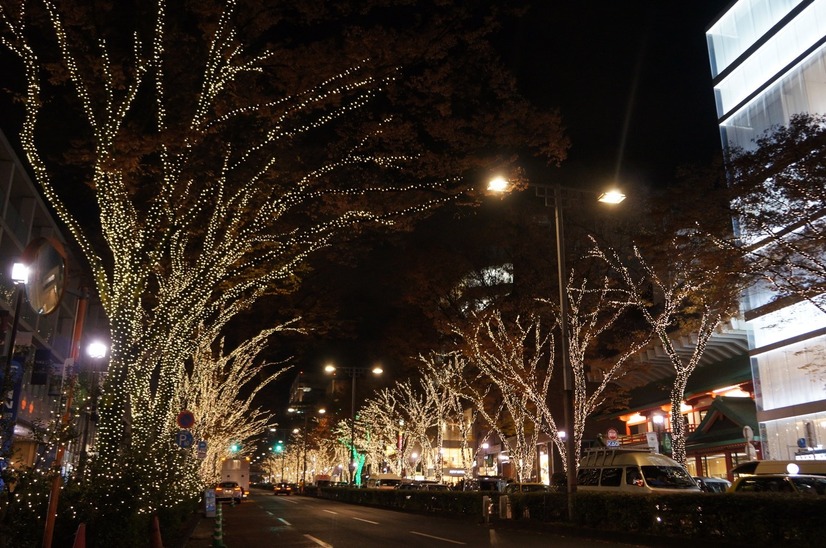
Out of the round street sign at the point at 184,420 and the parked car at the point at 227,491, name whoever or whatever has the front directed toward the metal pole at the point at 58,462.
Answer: the round street sign

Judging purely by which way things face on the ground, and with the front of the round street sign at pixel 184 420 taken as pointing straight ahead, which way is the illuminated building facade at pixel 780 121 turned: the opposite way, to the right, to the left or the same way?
to the right

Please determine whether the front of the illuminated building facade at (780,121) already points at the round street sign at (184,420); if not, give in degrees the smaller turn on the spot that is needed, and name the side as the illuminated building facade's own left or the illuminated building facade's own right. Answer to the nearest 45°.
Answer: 0° — it already faces it

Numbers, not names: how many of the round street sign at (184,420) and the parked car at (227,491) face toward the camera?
1

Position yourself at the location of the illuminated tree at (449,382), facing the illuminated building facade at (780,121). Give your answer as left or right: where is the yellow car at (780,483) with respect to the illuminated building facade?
right

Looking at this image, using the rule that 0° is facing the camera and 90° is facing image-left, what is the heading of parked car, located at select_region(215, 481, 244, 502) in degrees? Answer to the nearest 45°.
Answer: approximately 180°

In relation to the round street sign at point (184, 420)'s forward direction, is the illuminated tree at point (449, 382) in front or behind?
behind

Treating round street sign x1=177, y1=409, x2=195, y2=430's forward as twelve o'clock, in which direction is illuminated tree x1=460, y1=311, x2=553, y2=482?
The illuminated tree is roughly at 8 o'clock from the round street sign.

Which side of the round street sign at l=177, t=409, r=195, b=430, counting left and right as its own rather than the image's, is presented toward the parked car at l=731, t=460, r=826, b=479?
left

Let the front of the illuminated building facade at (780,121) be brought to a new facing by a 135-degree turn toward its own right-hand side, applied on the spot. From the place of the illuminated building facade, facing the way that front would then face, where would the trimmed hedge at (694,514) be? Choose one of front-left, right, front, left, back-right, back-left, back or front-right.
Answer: back
